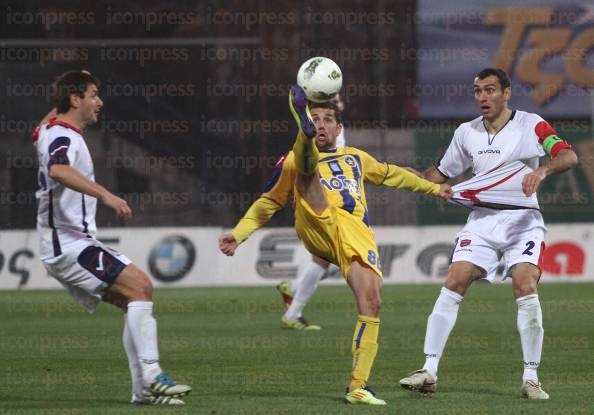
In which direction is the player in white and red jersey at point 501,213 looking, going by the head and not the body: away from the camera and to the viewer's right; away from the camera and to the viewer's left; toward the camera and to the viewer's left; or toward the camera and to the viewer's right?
toward the camera and to the viewer's left

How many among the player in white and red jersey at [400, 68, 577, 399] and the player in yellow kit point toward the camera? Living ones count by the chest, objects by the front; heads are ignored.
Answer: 2

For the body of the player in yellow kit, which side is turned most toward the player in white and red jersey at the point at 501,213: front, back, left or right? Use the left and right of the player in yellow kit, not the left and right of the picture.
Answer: left

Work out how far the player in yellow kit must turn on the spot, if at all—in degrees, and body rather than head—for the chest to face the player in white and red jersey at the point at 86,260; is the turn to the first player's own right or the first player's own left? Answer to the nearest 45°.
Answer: approximately 90° to the first player's own right

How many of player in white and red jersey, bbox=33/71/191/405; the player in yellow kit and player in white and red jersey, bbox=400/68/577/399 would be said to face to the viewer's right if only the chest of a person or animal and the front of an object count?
1

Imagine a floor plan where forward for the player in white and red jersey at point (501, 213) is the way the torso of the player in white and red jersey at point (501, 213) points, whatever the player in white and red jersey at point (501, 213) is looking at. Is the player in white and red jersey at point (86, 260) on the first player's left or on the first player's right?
on the first player's right

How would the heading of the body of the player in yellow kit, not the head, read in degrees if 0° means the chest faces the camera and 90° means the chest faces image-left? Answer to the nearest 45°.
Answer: approximately 0°

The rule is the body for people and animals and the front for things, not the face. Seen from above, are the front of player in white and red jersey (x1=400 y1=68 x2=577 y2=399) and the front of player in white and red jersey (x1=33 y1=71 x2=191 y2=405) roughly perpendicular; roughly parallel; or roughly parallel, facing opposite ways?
roughly perpendicular

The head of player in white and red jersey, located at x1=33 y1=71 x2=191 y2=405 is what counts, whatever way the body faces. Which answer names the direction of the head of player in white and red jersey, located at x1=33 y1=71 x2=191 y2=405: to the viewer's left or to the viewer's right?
to the viewer's right

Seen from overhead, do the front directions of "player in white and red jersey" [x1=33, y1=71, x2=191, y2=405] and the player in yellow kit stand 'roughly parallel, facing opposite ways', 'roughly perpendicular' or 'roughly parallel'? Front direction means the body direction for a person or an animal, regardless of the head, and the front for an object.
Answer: roughly perpendicular

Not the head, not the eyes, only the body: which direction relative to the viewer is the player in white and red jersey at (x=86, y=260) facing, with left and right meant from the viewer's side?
facing to the right of the viewer
